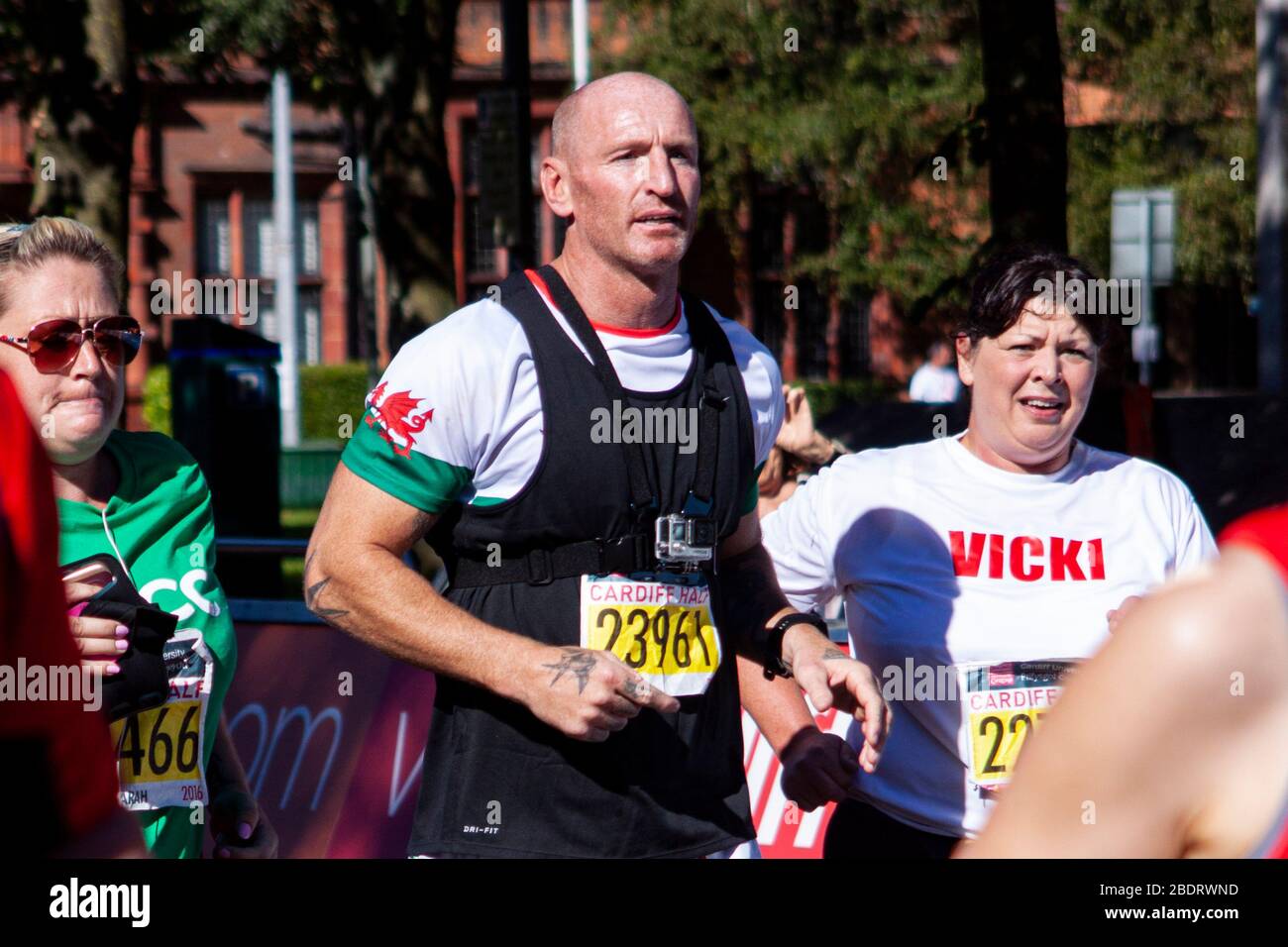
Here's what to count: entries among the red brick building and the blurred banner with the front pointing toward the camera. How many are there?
2

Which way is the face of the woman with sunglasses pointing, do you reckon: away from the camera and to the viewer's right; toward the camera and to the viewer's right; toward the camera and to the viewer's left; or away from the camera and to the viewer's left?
toward the camera and to the viewer's right

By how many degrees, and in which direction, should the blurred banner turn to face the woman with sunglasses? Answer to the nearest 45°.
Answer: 0° — it already faces them

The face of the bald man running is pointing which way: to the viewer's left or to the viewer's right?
to the viewer's right

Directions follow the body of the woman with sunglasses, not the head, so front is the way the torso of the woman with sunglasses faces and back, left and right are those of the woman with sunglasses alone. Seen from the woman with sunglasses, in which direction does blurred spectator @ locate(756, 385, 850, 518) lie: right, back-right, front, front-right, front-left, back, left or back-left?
left

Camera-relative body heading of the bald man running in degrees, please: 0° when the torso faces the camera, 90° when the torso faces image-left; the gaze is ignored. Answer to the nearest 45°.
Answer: approximately 315°

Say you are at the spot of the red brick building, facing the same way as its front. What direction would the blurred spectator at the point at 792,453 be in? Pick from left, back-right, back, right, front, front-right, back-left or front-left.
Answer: front

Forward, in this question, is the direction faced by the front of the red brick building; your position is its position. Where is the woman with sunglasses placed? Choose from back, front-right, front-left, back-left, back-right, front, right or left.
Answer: front

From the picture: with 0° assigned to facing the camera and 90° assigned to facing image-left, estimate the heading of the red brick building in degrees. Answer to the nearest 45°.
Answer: approximately 0°

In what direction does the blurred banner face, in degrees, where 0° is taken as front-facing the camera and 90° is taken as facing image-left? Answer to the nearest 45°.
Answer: approximately 0°
